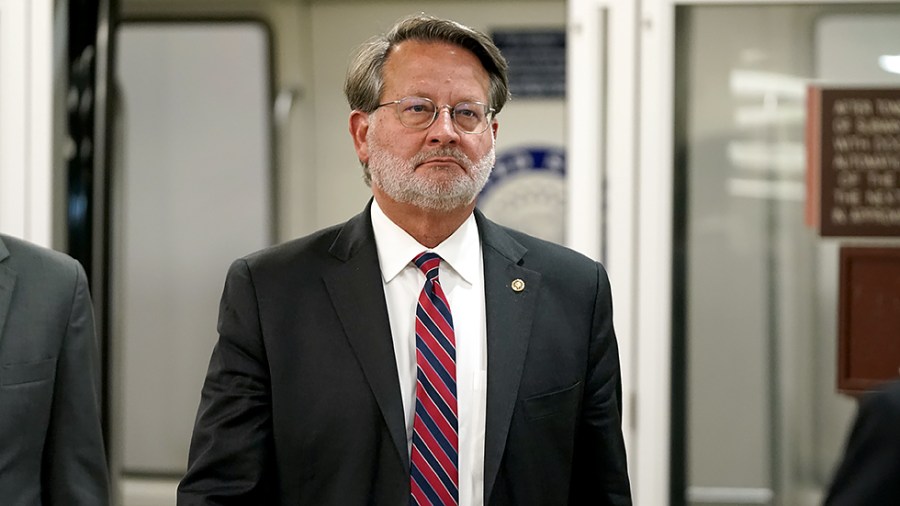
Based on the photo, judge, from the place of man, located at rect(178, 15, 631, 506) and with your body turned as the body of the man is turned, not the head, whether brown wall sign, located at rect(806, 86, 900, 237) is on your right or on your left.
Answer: on your left

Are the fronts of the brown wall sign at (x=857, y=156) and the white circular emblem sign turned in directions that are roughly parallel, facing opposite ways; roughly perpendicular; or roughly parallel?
roughly parallel

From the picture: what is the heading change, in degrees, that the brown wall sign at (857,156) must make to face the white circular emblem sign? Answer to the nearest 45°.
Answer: approximately 135° to its right

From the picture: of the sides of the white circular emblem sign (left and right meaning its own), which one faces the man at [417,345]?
front

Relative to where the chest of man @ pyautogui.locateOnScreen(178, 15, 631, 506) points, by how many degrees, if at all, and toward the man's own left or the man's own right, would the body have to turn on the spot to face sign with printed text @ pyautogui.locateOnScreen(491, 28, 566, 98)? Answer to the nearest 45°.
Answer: approximately 180°

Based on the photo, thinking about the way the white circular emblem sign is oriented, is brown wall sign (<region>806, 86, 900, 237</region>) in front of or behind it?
in front

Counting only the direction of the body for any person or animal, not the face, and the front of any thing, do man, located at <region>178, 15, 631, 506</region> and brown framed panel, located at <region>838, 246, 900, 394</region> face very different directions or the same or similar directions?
same or similar directions

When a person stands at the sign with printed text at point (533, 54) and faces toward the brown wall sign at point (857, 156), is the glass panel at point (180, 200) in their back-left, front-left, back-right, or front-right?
back-right

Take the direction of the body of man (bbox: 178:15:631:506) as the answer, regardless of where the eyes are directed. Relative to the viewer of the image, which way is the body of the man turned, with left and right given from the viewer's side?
facing the viewer

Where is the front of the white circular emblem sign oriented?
toward the camera

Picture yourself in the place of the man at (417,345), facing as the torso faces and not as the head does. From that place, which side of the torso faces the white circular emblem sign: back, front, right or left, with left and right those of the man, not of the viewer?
back

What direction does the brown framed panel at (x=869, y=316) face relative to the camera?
toward the camera

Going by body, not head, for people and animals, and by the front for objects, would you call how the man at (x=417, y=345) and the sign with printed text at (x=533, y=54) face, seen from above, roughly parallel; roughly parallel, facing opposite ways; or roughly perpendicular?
roughly parallel

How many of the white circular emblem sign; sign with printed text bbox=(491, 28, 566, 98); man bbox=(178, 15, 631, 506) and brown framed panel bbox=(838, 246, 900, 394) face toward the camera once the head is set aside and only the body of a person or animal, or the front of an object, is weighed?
4

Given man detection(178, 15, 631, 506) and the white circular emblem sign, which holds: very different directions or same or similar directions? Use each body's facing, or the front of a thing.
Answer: same or similar directions

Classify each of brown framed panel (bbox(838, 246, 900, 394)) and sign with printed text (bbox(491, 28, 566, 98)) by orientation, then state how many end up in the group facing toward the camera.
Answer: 2

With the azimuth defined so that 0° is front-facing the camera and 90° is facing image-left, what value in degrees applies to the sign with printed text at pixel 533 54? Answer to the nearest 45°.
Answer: approximately 0°
